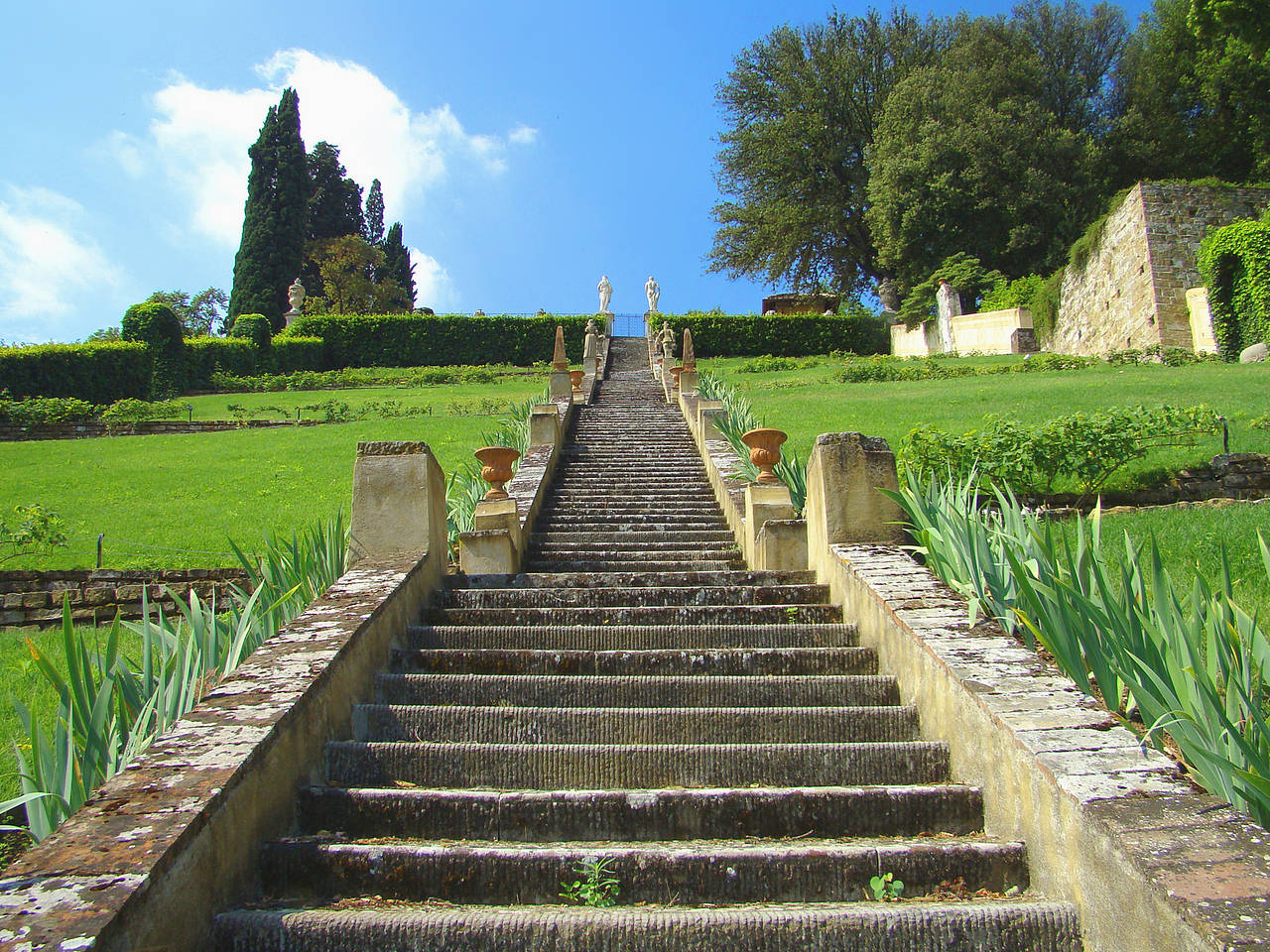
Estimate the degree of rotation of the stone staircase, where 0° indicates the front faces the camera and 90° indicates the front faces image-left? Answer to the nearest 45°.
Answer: approximately 0°

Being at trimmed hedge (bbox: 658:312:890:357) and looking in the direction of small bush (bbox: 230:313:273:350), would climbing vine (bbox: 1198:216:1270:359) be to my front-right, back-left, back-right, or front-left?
back-left

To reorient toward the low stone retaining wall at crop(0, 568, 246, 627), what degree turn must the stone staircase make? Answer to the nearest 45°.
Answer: approximately 135° to its right

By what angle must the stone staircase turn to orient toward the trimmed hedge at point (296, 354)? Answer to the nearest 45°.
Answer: approximately 180°

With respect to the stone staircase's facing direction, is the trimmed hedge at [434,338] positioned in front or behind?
behind

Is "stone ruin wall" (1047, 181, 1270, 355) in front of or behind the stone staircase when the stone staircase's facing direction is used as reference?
behind

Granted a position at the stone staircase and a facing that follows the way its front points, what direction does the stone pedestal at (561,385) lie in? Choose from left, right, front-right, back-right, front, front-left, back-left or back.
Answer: back

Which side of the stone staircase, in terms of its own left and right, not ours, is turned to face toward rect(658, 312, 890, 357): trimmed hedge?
back
